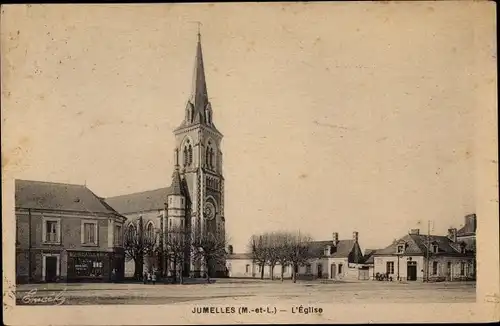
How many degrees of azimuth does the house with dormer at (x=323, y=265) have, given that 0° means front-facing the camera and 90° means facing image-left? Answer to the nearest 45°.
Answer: approximately 45°

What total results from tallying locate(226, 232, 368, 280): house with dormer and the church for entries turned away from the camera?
0

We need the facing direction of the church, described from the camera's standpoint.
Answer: facing the viewer and to the right of the viewer
